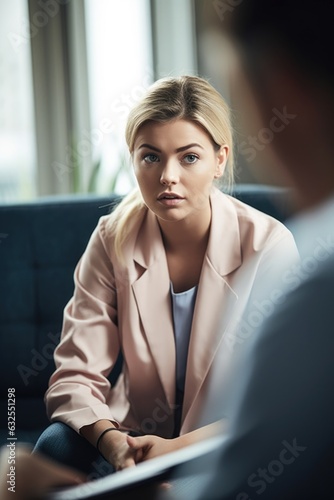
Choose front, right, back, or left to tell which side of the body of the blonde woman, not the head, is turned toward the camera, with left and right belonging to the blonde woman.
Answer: front

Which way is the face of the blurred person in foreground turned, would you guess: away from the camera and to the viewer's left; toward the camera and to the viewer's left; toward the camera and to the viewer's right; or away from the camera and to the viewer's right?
away from the camera and to the viewer's left

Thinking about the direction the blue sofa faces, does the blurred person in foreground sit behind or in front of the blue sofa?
in front

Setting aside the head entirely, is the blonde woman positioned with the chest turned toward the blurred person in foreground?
yes

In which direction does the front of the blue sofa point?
toward the camera
